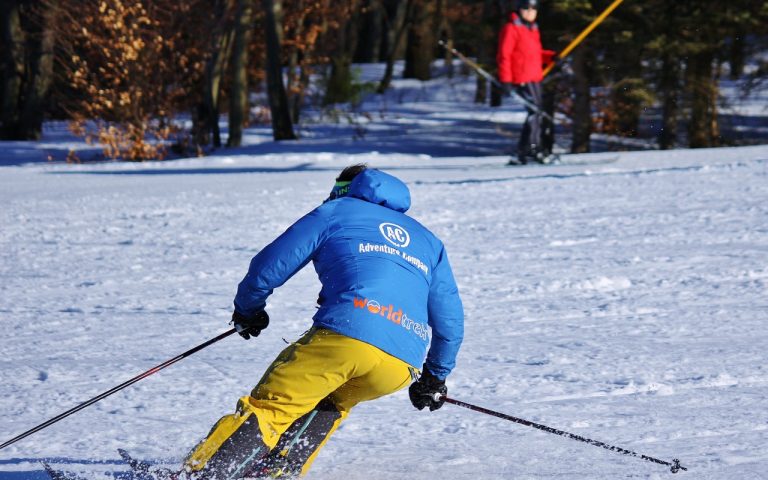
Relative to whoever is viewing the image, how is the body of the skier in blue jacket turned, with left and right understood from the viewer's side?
facing away from the viewer and to the left of the viewer

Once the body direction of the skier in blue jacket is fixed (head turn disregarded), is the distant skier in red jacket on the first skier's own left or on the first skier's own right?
on the first skier's own right
